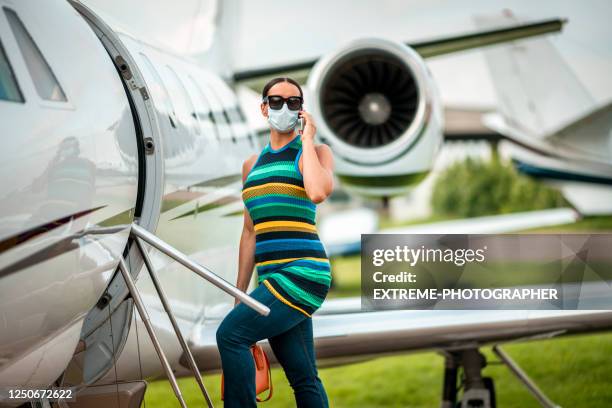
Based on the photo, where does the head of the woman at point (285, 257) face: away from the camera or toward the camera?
toward the camera

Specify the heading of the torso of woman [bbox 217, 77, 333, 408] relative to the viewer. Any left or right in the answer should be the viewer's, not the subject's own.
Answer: facing the viewer and to the left of the viewer

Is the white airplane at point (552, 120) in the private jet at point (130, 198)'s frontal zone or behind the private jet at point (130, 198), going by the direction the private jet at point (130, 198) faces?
behind

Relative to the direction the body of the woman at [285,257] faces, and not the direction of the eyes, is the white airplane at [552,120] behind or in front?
behind
